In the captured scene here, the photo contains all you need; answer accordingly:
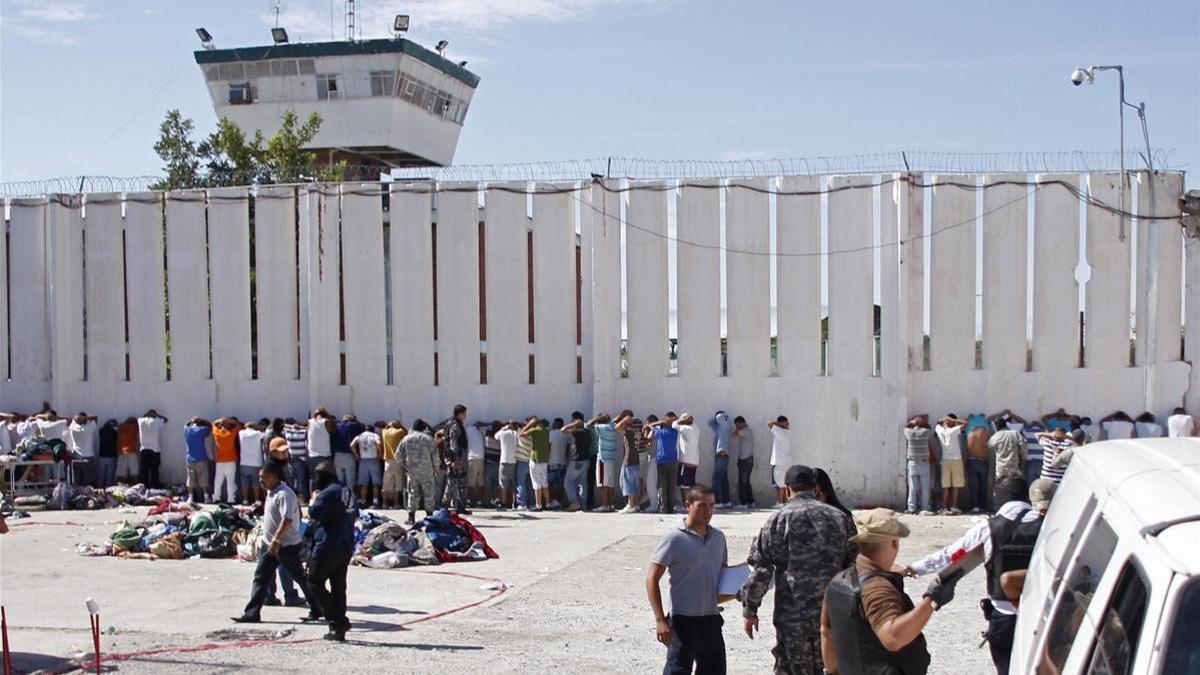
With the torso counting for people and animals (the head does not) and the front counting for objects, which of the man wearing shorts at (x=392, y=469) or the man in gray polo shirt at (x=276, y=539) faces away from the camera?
the man wearing shorts

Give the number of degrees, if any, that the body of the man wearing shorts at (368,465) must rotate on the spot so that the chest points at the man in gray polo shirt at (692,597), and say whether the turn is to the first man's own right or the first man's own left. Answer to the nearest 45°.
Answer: approximately 180°

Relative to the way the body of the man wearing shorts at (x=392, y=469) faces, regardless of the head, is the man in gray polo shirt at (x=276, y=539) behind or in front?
behind

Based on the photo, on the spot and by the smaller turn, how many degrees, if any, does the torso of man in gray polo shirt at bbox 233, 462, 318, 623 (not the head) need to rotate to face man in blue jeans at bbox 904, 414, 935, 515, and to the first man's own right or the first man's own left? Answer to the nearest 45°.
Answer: approximately 135° to the first man's own right

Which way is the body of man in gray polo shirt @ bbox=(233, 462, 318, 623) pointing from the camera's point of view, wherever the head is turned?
to the viewer's left

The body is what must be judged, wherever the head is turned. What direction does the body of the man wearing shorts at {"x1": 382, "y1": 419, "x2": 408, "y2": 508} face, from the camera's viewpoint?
away from the camera

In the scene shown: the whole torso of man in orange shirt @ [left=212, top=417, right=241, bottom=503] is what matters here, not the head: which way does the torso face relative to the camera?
away from the camera

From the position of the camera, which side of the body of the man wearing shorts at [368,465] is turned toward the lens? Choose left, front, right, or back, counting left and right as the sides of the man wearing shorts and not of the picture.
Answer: back

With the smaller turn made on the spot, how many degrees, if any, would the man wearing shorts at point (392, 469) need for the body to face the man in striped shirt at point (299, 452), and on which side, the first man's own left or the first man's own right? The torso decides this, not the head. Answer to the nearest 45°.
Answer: approximately 45° to the first man's own left

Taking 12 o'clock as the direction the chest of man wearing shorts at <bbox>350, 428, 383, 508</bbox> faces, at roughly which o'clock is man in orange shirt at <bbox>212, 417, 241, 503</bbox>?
The man in orange shirt is roughly at 10 o'clock from the man wearing shorts.

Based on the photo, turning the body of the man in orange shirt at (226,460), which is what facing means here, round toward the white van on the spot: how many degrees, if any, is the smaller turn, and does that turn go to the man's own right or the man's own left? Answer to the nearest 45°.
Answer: approximately 180°
